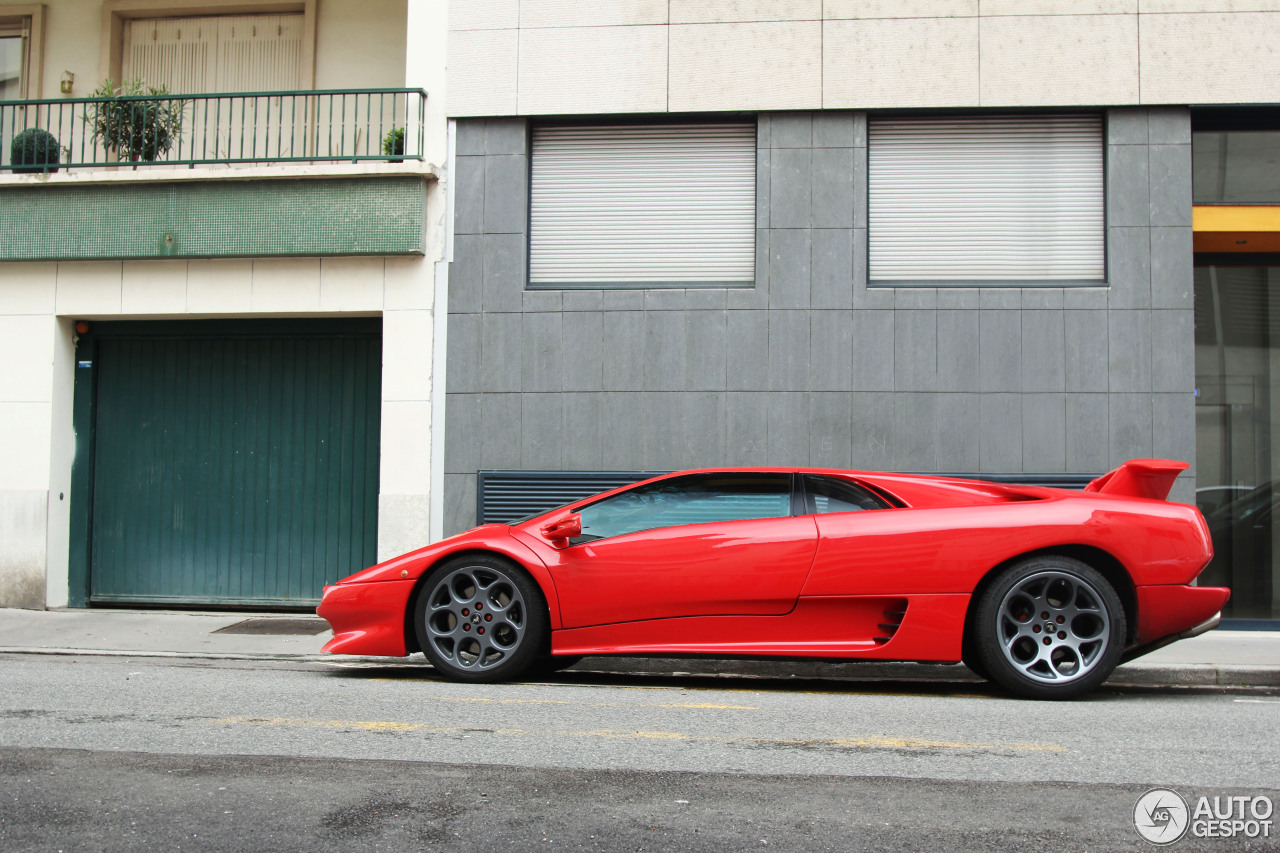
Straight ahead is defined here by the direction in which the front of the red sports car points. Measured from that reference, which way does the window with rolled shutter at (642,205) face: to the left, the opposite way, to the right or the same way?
to the left

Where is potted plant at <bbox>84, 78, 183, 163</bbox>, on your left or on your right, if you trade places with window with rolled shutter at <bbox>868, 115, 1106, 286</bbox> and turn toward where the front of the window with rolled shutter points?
on your right

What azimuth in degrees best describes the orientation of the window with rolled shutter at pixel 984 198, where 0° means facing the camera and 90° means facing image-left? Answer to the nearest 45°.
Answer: approximately 0°

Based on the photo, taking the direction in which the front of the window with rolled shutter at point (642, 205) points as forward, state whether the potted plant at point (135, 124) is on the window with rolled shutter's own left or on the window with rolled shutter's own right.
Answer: on the window with rolled shutter's own right

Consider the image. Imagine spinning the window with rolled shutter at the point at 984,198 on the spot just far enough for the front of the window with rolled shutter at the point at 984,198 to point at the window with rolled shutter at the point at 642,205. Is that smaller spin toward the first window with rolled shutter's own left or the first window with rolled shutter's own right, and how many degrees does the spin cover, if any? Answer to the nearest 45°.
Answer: approximately 90° to the first window with rolled shutter's own right

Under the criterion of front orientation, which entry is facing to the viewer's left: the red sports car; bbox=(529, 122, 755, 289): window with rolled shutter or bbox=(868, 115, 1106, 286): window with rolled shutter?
the red sports car

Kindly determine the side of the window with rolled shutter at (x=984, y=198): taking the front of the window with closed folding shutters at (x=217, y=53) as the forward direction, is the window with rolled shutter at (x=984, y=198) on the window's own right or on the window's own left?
on the window's own left

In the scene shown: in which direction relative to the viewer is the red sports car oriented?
to the viewer's left

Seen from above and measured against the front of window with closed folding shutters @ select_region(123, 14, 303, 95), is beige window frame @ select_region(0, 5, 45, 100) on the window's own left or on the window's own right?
on the window's own right
